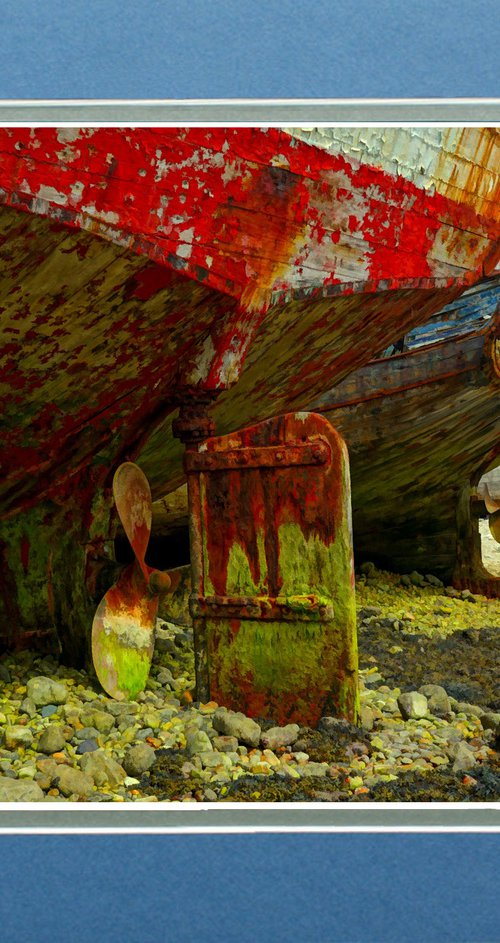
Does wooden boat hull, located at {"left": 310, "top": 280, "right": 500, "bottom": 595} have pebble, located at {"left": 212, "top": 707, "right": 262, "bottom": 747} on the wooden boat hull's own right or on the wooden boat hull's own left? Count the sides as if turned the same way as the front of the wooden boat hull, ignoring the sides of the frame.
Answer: on the wooden boat hull's own left

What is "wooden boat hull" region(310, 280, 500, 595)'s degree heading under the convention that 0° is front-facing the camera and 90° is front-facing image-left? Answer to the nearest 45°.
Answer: approximately 135°

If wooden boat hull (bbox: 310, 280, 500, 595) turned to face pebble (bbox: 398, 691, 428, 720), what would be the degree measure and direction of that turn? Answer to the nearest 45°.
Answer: approximately 135° to its left

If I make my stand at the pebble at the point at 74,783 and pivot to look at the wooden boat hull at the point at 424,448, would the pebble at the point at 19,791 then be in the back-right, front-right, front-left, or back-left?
back-left

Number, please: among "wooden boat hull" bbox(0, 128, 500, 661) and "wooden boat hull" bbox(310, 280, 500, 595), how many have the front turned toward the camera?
0
